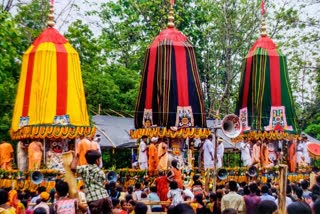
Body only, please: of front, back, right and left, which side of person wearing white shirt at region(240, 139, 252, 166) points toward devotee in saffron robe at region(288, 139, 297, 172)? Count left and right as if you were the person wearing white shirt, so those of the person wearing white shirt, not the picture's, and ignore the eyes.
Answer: left

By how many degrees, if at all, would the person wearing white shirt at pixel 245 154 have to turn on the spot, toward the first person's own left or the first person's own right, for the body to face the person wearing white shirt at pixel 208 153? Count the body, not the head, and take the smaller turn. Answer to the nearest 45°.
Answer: approximately 45° to the first person's own right

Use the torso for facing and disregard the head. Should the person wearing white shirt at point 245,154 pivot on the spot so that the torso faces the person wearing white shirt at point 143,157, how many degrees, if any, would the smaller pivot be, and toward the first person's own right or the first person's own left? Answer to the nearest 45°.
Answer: approximately 45° to the first person's own right

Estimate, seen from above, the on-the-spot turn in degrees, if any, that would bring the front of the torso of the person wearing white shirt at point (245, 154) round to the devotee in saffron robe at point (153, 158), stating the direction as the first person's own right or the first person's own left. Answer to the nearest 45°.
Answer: approximately 45° to the first person's own right

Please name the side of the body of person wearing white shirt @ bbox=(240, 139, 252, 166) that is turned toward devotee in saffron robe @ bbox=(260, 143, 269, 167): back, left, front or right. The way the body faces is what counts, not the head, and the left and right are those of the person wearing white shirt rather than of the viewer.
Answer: left

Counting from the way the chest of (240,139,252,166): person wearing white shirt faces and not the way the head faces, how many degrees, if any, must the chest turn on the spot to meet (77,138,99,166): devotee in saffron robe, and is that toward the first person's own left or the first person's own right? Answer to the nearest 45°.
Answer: approximately 45° to the first person's own right

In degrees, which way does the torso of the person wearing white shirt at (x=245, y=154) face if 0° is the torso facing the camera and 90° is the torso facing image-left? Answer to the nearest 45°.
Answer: approximately 0°

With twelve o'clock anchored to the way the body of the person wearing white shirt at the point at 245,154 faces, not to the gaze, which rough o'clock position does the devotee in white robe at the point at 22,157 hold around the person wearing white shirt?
The devotee in white robe is roughly at 2 o'clock from the person wearing white shirt.

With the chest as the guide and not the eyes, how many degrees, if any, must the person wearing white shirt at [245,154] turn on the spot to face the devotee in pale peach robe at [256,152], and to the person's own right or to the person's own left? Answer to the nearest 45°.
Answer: approximately 90° to the person's own left

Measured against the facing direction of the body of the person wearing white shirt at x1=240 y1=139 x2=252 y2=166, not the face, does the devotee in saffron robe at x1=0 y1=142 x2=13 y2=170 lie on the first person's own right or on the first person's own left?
on the first person's own right
